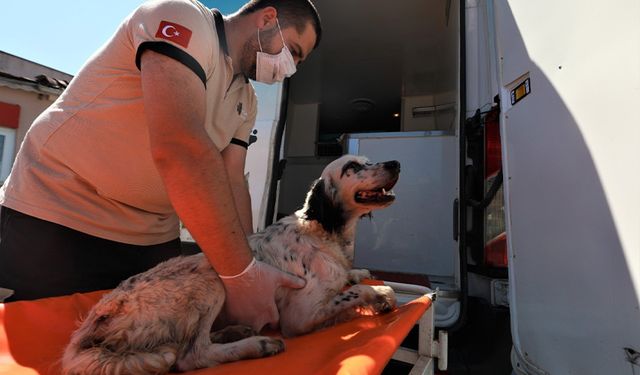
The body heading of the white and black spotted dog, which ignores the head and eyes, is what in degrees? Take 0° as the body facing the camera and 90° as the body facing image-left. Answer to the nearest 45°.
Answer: approximately 270°

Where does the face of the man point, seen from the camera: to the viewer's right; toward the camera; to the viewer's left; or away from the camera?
to the viewer's right

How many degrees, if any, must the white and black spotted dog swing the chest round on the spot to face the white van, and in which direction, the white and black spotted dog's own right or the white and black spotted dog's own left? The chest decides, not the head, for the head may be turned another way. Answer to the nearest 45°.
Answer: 0° — it already faces it
